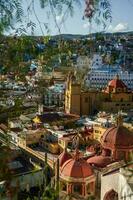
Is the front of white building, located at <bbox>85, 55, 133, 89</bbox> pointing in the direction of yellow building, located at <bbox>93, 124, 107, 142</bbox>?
yes

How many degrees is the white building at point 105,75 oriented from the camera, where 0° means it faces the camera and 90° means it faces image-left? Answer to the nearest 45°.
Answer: approximately 0°

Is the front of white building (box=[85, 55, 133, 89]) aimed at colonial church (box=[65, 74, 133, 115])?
yes
